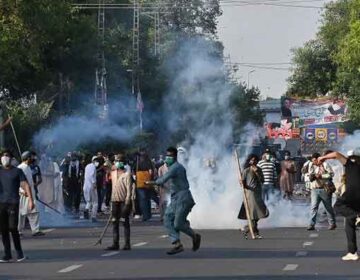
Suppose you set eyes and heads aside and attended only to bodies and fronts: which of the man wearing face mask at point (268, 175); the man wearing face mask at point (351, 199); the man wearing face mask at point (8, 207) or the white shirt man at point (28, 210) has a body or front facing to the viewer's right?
the white shirt man

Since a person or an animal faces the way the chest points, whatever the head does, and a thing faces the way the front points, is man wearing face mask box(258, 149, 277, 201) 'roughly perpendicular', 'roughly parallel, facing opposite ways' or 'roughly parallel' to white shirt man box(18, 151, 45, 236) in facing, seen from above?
roughly perpendicular

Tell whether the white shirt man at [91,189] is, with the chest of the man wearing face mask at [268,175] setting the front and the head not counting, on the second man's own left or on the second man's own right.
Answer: on the second man's own right

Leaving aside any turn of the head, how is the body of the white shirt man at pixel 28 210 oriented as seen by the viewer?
to the viewer's right

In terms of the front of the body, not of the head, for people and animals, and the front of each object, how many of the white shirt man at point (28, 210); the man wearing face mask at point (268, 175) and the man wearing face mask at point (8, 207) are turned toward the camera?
2

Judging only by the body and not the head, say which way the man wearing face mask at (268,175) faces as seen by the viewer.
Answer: toward the camera

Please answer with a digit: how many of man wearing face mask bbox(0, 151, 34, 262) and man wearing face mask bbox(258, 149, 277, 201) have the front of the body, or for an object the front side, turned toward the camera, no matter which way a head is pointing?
2

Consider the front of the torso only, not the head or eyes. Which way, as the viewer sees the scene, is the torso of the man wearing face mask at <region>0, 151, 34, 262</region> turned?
toward the camera

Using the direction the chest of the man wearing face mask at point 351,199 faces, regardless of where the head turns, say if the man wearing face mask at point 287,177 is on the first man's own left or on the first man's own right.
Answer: on the first man's own right

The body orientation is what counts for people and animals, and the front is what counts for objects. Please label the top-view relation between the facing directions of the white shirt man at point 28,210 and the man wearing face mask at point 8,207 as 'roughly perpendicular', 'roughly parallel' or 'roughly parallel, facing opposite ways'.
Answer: roughly perpendicular
